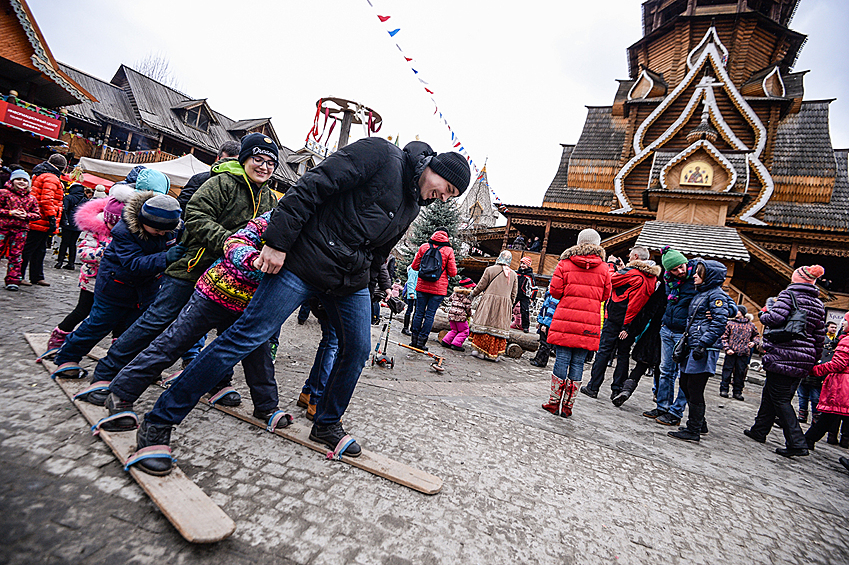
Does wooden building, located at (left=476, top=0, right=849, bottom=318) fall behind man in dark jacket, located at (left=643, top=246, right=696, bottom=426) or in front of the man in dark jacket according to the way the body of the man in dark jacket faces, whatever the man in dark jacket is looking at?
behind

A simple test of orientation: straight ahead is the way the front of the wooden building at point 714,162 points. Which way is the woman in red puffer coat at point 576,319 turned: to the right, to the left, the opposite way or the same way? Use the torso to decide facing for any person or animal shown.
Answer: the opposite way

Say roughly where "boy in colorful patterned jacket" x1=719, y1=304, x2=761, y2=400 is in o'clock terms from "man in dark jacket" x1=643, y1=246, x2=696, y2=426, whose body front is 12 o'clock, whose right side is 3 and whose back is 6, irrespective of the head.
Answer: The boy in colorful patterned jacket is roughly at 5 o'clock from the man in dark jacket.

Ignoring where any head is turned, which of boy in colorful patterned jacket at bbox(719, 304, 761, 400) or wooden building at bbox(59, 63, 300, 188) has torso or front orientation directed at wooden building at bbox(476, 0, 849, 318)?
wooden building at bbox(59, 63, 300, 188)

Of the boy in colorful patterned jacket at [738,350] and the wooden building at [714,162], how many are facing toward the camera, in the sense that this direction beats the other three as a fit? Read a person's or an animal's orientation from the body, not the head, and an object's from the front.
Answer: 2

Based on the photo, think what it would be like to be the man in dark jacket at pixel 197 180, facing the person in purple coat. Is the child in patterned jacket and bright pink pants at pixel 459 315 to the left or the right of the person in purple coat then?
left

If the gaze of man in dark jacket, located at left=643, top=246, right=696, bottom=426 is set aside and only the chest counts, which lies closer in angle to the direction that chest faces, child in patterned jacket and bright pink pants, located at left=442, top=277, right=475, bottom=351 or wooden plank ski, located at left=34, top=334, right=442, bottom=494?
the wooden plank ski

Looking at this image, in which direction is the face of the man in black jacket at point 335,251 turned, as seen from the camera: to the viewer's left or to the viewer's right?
to the viewer's right

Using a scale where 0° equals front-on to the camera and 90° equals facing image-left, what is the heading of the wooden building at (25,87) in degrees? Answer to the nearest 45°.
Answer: approximately 315°

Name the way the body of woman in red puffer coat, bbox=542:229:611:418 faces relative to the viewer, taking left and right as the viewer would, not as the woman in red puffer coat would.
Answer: facing away from the viewer

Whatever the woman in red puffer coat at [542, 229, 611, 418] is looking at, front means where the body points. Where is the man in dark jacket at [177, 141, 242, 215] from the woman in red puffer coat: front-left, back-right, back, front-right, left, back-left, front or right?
back-left
